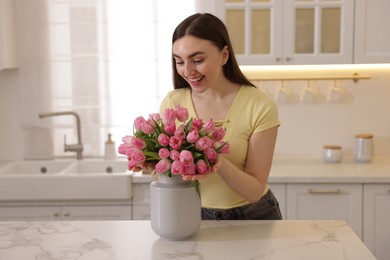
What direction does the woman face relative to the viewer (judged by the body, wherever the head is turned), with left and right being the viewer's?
facing the viewer and to the left of the viewer

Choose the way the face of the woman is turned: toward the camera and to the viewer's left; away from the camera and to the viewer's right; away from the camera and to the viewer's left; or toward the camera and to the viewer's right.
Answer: toward the camera and to the viewer's left

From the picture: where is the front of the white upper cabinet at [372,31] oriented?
toward the camera

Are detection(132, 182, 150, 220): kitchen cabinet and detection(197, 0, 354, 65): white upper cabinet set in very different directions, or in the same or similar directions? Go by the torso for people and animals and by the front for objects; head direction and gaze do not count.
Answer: same or similar directions

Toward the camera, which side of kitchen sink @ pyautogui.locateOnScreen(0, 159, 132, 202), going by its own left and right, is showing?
front

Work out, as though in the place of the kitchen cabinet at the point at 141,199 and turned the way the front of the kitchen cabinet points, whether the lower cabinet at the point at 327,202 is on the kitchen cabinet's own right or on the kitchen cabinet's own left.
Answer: on the kitchen cabinet's own left

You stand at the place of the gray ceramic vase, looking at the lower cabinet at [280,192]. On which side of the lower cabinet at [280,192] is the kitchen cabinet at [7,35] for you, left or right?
left

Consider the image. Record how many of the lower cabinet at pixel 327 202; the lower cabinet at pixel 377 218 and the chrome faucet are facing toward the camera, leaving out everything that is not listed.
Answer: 2

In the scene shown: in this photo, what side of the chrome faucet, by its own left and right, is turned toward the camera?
left

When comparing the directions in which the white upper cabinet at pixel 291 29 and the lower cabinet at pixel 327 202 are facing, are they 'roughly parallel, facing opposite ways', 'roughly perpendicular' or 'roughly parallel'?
roughly parallel

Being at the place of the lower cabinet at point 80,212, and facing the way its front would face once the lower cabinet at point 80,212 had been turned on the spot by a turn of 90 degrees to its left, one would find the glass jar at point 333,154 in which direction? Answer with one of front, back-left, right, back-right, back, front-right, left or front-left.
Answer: front

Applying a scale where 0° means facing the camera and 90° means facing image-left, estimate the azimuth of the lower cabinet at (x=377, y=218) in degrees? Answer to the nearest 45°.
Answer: approximately 0°

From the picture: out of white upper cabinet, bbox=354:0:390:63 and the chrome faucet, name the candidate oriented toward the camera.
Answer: the white upper cabinet

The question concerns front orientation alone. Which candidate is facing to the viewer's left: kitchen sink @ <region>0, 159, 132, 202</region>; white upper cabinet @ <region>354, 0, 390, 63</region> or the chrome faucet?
the chrome faucet
